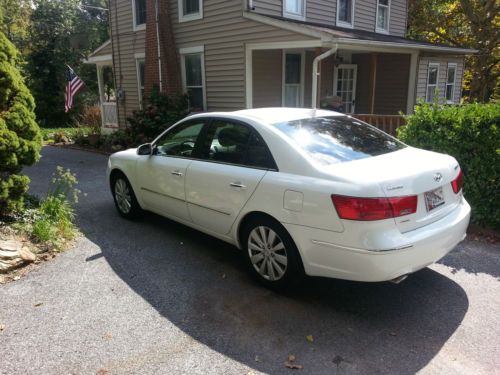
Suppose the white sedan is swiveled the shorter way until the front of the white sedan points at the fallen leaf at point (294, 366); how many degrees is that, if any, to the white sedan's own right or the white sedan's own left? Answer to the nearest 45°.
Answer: approximately 135° to the white sedan's own left

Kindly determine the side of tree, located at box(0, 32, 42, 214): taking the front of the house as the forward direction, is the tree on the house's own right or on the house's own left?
on the house's own right

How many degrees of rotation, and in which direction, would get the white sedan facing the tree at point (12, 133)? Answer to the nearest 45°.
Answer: approximately 45° to its left

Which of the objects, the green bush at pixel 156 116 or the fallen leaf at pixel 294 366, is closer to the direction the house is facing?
the fallen leaf

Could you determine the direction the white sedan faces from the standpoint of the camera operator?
facing away from the viewer and to the left of the viewer

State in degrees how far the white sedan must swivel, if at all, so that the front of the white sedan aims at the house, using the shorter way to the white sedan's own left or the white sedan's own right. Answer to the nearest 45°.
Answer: approximately 45° to the white sedan's own right

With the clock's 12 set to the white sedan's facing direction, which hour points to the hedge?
The hedge is roughly at 3 o'clock from the white sedan.

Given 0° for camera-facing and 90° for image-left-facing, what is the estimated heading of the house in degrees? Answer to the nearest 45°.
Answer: approximately 315°

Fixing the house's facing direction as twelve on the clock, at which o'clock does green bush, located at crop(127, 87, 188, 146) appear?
The green bush is roughly at 4 o'clock from the house.

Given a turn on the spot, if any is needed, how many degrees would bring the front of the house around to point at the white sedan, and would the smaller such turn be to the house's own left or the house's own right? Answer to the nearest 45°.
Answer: approximately 45° to the house's own right

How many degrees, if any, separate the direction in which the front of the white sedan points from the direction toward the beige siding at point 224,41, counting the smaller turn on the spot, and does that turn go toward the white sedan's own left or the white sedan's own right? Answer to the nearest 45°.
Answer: approximately 45° to the white sedan's own right

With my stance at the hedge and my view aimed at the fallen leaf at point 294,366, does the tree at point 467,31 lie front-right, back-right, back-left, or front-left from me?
back-right

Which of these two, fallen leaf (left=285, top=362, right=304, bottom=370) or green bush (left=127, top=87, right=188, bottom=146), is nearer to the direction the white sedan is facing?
the green bush

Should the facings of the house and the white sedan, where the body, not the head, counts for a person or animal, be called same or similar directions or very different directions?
very different directions
